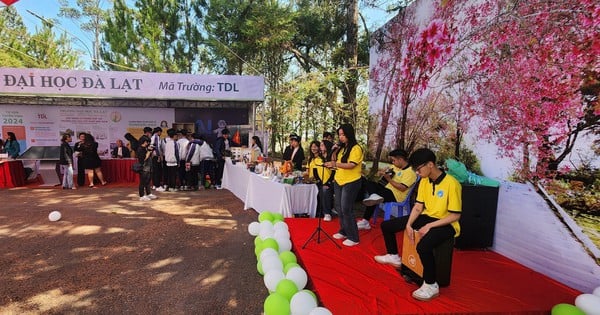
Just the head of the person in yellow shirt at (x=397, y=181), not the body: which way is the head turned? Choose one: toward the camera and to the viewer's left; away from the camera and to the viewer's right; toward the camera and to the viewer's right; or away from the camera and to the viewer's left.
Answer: toward the camera and to the viewer's left

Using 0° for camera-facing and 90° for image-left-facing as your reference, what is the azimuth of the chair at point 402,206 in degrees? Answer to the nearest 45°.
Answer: approximately 90°

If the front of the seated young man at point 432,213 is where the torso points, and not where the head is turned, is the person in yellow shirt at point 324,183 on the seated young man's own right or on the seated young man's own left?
on the seated young man's own right

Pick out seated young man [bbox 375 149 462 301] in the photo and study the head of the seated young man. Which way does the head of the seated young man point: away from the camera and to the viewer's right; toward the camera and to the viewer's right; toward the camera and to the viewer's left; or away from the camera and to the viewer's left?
toward the camera and to the viewer's left

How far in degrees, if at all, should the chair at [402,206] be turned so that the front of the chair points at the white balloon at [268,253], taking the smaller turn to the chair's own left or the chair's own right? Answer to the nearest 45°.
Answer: approximately 45° to the chair's own left

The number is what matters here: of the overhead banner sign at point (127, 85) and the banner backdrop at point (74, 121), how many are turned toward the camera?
2

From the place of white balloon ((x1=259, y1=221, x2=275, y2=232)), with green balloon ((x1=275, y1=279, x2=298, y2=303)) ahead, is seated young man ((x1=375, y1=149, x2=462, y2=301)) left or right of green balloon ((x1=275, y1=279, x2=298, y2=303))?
left

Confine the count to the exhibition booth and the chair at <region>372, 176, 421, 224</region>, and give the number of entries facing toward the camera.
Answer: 1

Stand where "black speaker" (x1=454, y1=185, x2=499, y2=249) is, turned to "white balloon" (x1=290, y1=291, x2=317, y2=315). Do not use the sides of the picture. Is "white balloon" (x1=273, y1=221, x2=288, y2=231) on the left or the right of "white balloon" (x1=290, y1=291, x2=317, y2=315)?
right

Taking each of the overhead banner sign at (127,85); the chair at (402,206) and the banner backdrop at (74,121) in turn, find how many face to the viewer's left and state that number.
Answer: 1

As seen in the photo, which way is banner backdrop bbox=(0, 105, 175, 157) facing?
toward the camera

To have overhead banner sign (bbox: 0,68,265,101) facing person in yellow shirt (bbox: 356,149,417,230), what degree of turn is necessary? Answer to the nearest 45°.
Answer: approximately 45° to its left

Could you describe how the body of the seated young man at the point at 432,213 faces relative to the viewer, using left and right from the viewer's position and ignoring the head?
facing the viewer and to the left of the viewer

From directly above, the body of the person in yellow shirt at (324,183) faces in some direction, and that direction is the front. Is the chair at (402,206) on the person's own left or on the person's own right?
on the person's own left

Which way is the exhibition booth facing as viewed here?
toward the camera
